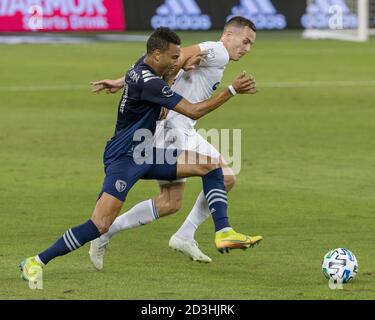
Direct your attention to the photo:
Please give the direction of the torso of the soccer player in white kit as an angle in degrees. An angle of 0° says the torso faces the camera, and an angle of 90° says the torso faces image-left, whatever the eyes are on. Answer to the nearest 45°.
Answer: approximately 270°

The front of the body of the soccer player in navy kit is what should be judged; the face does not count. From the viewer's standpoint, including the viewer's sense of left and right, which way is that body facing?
facing to the right of the viewer

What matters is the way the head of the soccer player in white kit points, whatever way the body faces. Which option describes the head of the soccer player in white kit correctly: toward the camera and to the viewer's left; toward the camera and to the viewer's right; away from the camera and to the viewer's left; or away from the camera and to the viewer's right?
toward the camera and to the viewer's right

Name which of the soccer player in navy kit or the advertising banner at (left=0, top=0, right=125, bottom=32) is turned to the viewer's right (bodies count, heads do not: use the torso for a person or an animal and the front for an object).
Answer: the soccer player in navy kit

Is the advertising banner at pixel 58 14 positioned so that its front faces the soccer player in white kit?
yes

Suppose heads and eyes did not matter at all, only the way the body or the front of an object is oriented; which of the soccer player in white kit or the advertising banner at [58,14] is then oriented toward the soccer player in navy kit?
the advertising banner

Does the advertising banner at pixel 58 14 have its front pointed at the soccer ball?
yes
